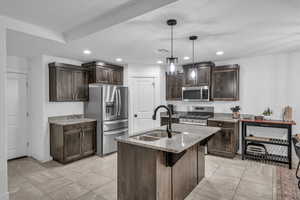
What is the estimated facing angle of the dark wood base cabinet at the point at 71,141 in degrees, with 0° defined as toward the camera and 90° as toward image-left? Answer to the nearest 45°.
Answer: approximately 315°

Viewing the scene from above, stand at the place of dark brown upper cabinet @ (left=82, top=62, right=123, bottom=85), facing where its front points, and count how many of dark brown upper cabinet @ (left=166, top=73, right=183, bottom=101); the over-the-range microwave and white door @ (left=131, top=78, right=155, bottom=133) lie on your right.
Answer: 0

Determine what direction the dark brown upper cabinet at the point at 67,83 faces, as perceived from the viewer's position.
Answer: facing the viewer and to the right of the viewer

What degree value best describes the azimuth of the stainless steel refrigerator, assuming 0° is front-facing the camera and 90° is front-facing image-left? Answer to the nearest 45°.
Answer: approximately 315°

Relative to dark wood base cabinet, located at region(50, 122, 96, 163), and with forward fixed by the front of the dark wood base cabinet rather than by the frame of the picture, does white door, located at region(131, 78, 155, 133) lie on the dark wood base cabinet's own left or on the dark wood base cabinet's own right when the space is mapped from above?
on the dark wood base cabinet's own left

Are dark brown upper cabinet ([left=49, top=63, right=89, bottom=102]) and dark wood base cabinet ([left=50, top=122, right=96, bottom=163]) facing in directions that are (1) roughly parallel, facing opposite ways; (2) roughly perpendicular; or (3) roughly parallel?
roughly parallel

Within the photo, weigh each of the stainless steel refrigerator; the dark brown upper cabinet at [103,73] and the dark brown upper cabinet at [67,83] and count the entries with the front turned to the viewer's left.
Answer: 0

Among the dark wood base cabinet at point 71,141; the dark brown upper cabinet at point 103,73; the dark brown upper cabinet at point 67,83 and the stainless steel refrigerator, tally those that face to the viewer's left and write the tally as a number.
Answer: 0

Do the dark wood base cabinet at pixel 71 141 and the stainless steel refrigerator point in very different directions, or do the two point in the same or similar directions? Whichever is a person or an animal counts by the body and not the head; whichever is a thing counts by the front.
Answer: same or similar directions

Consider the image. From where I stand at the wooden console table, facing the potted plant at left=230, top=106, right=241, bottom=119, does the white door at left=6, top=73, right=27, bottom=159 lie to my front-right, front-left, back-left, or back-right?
front-left

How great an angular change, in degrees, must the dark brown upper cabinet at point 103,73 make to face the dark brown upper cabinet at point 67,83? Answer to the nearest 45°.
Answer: approximately 135° to its right

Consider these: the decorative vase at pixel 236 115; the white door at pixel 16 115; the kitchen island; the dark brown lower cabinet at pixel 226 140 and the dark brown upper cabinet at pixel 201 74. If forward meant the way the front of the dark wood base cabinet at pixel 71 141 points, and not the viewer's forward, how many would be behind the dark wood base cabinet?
1

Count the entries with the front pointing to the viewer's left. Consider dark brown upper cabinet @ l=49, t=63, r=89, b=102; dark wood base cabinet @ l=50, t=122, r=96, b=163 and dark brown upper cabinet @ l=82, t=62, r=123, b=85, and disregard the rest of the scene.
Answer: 0
